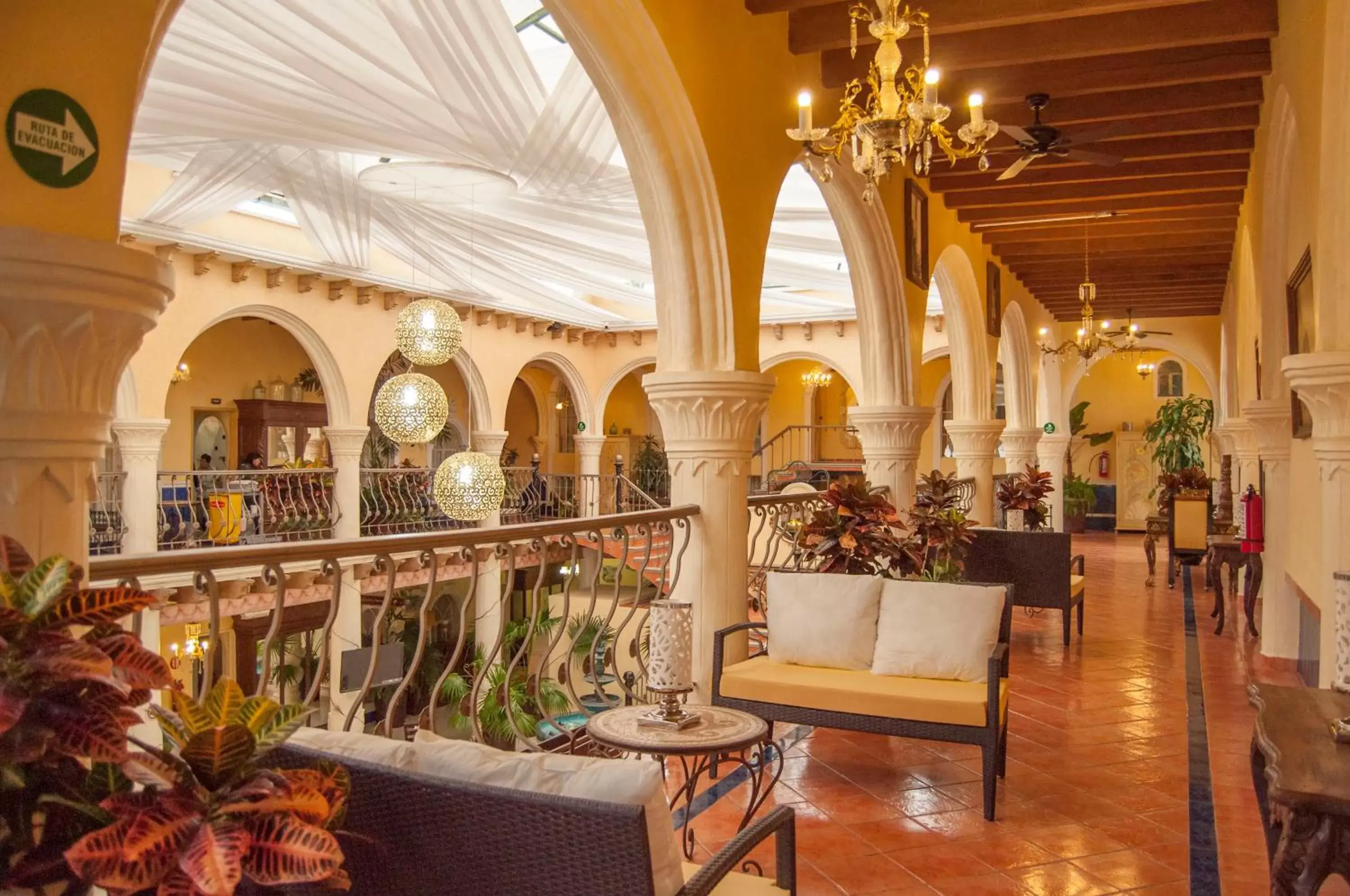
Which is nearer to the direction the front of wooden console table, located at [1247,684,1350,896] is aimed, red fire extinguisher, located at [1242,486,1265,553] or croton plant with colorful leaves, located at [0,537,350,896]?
the croton plant with colorful leaves

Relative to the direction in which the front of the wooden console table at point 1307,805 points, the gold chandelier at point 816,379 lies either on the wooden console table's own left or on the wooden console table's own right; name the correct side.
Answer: on the wooden console table's own right

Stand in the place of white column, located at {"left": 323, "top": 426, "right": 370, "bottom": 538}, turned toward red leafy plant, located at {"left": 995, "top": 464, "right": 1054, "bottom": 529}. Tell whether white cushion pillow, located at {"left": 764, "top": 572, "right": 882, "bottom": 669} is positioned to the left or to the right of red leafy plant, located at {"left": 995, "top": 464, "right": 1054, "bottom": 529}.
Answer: right

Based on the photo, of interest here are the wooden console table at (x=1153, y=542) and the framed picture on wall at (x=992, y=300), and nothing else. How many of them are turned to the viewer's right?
1

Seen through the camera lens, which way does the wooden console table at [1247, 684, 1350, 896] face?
facing to the left of the viewer

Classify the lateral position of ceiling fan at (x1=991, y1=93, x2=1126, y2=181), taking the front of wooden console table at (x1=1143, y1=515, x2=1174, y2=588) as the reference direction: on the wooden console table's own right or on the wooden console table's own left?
on the wooden console table's own left

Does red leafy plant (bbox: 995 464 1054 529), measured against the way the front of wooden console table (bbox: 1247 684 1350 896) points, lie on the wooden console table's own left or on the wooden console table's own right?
on the wooden console table's own right

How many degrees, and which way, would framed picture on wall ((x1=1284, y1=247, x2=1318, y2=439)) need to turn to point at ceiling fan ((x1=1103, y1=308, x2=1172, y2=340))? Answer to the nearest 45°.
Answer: approximately 90° to its right

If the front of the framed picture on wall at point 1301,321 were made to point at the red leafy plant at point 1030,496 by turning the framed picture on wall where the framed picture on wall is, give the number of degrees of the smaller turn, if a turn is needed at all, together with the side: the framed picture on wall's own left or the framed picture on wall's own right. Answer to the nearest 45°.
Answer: approximately 45° to the framed picture on wall's own right

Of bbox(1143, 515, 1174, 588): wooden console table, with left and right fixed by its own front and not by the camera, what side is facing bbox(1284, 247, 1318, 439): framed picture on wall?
left

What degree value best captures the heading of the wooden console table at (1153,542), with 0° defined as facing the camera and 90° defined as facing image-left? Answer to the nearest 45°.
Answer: approximately 90°

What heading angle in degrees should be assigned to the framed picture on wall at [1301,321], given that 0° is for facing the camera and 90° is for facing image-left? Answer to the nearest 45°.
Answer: approximately 90°

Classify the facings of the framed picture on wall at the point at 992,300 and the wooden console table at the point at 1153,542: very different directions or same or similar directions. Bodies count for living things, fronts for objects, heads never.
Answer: very different directions

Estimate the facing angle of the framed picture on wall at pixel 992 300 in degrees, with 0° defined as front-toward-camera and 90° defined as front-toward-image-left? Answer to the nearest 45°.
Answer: approximately 270°
